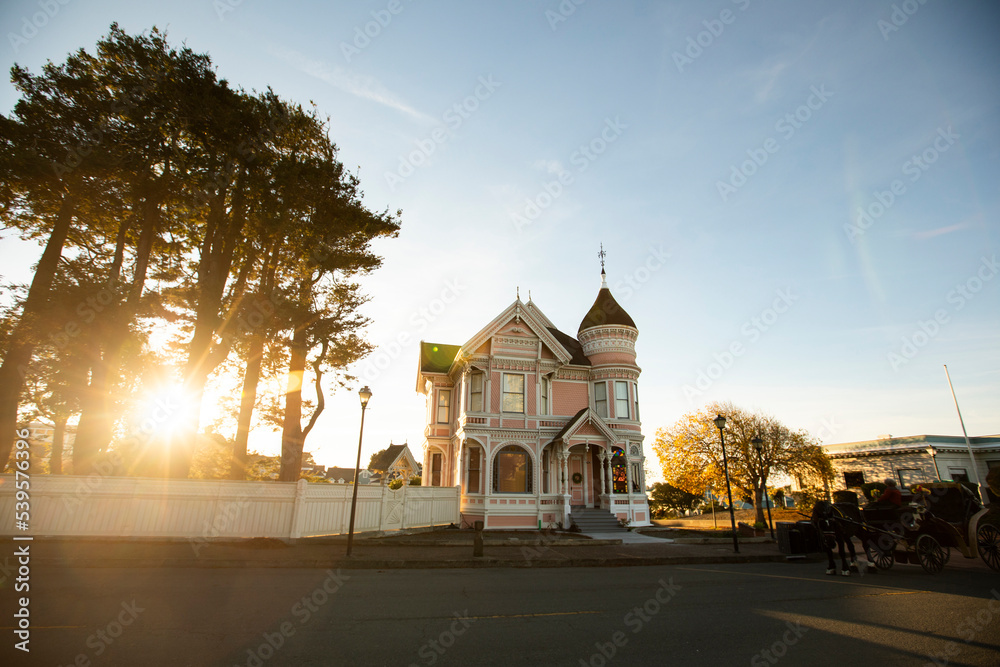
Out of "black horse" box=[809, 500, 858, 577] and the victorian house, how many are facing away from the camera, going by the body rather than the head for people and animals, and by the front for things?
0

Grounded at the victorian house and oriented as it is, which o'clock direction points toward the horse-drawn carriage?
The horse-drawn carriage is roughly at 11 o'clock from the victorian house.

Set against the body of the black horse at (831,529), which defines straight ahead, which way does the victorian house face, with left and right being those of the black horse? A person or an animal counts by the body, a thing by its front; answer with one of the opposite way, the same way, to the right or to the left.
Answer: to the left

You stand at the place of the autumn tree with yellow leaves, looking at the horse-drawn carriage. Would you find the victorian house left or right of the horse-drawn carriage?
right

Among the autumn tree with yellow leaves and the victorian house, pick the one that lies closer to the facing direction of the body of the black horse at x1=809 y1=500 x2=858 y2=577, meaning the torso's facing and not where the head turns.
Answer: the victorian house

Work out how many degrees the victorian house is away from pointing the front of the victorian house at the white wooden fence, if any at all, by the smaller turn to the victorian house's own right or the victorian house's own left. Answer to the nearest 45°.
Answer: approximately 45° to the victorian house's own right

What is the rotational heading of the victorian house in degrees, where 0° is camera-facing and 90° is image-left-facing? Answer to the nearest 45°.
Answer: approximately 0°

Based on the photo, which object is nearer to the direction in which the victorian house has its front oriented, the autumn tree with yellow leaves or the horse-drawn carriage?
the horse-drawn carriage

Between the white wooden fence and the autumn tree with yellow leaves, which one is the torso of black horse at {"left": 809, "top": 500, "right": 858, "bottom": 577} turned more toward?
the white wooden fence

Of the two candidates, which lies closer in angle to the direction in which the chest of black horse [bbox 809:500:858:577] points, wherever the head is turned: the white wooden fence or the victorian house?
the white wooden fence

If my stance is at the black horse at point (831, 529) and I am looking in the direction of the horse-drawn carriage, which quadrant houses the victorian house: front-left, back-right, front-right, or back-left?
back-left

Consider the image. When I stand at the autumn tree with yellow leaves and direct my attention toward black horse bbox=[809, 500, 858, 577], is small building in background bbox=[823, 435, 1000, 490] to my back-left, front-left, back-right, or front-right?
back-left

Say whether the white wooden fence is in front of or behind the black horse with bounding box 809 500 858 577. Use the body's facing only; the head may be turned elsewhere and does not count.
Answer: in front

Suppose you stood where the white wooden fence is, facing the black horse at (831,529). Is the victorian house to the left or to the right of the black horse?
left
